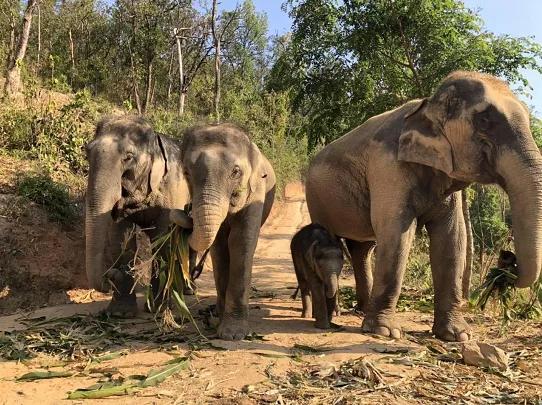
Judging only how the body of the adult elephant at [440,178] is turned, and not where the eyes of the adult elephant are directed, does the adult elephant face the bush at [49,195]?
no

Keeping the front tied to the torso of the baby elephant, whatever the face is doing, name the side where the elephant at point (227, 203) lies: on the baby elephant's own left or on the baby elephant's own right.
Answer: on the baby elephant's own right

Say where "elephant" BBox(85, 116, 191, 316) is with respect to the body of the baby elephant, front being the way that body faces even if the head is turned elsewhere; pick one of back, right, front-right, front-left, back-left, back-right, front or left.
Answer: back-right

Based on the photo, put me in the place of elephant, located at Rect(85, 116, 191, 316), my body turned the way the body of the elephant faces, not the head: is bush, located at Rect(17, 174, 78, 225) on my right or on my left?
on my right

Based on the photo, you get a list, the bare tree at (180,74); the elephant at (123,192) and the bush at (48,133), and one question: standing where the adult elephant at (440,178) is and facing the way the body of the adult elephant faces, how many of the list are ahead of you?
0

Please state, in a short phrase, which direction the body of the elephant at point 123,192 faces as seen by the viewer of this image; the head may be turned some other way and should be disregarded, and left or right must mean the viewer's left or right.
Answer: facing the viewer and to the left of the viewer

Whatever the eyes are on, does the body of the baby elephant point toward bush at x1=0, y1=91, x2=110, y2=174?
no

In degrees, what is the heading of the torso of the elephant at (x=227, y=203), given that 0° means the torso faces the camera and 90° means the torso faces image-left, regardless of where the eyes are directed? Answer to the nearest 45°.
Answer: approximately 45°

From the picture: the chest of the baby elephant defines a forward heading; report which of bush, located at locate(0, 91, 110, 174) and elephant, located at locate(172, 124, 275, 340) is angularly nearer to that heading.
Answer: the elephant

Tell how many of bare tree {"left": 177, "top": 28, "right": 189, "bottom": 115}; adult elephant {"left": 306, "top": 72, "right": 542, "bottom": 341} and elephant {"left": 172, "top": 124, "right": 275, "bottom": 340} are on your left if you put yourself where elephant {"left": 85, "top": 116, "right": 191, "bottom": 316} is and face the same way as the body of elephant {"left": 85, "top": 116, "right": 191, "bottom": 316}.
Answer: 2

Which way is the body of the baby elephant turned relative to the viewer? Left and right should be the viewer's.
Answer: facing the viewer and to the right of the viewer

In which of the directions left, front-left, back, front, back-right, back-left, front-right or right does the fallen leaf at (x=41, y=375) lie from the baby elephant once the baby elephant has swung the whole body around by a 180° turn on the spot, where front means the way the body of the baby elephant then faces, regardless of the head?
left

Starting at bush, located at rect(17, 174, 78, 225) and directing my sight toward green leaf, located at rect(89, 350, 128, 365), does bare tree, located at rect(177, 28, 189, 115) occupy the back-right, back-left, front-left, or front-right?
back-left

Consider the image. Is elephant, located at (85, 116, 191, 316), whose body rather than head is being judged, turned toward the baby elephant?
no

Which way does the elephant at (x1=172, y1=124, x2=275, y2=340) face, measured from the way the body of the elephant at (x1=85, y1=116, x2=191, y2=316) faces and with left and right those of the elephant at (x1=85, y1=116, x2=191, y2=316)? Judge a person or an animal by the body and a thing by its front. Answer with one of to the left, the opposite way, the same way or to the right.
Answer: the same way
